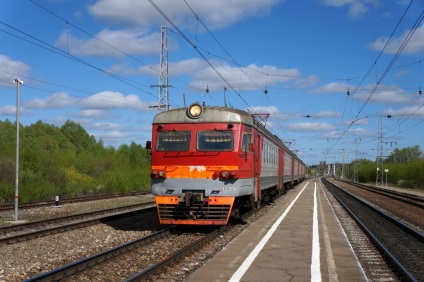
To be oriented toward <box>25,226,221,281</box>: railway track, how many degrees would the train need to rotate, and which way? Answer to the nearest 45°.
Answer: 0° — it already faces it

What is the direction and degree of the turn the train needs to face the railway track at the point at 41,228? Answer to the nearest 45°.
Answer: approximately 90° to its right

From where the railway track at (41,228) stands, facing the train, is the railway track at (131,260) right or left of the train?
right

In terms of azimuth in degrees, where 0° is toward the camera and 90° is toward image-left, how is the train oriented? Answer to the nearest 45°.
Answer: approximately 0°

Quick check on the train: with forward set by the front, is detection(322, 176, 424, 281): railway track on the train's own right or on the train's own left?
on the train's own left
